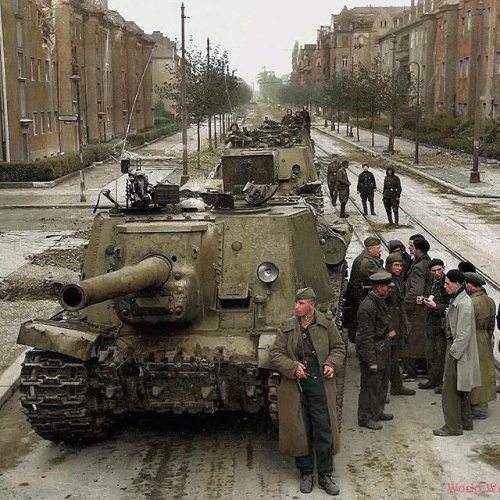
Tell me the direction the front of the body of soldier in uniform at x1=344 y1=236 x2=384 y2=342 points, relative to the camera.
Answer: to the viewer's right

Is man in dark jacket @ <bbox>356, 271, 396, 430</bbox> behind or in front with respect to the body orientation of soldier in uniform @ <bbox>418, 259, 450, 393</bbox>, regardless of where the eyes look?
in front

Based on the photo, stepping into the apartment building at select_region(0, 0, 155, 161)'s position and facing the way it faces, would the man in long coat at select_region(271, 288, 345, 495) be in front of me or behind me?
in front

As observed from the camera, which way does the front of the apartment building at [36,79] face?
facing the viewer and to the right of the viewer

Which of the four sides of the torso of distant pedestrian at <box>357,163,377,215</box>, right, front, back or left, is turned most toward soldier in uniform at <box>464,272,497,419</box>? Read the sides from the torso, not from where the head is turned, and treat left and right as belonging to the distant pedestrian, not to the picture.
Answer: front

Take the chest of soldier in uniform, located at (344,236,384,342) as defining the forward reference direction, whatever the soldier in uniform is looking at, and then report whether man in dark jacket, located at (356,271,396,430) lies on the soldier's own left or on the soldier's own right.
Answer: on the soldier's own right

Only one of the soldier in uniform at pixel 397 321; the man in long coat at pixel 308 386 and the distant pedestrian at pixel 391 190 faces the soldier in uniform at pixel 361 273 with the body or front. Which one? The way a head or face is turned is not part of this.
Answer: the distant pedestrian

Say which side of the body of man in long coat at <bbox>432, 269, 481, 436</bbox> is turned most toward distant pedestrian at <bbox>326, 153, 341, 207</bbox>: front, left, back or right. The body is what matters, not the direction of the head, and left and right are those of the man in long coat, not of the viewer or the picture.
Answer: right

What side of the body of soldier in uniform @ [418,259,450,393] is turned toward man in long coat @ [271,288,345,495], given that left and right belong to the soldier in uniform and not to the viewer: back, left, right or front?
front

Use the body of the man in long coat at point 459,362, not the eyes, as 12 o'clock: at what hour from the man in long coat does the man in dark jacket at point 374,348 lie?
The man in dark jacket is roughly at 12 o'clock from the man in long coat.

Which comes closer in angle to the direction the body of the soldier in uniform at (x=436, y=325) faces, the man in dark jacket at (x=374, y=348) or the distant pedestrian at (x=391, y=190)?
the man in dark jacket
